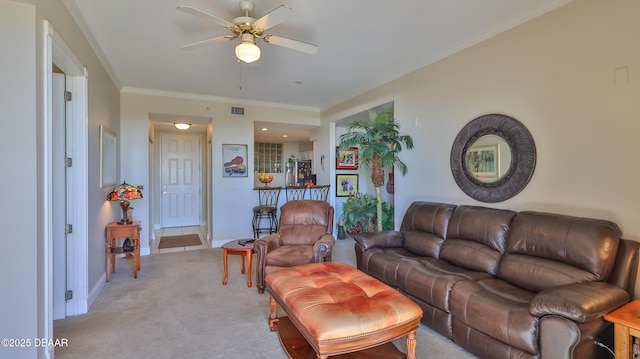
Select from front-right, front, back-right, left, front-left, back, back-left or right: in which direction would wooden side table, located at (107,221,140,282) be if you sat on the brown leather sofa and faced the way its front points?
front-right

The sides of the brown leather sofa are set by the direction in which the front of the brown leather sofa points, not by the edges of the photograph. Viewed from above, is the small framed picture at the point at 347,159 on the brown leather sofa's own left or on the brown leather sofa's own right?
on the brown leather sofa's own right

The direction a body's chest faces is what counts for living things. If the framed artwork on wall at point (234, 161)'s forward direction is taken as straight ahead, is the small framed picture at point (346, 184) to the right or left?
on its left

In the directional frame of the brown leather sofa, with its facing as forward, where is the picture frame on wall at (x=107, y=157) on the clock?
The picture frame on wall is roughly at 1 o'clock from the brown leather sofa.

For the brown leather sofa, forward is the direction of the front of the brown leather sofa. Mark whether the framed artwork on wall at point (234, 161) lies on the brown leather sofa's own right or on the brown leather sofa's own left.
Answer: on the brown leather sofa's own right

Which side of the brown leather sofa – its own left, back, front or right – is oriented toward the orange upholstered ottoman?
front

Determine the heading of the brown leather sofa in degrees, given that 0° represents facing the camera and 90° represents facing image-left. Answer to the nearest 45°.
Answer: approximately 45°

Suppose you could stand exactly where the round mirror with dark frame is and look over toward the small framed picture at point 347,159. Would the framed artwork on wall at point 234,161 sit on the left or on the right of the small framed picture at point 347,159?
left

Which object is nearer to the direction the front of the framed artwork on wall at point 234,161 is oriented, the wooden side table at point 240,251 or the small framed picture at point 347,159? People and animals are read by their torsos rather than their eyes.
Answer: the wooden side table

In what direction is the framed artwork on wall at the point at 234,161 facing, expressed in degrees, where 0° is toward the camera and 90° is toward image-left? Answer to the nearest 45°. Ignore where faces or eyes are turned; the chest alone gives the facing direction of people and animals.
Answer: approximately 0°

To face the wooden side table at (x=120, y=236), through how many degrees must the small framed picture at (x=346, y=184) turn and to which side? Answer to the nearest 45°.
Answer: approximately 45° to its right

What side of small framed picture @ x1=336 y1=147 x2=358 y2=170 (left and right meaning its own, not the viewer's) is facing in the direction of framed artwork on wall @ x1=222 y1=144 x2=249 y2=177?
right

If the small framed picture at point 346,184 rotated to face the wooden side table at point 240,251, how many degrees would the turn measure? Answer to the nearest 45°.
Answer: approximately 45° to its right

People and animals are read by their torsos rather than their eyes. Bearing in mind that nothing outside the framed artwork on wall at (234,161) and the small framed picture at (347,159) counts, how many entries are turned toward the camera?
2
